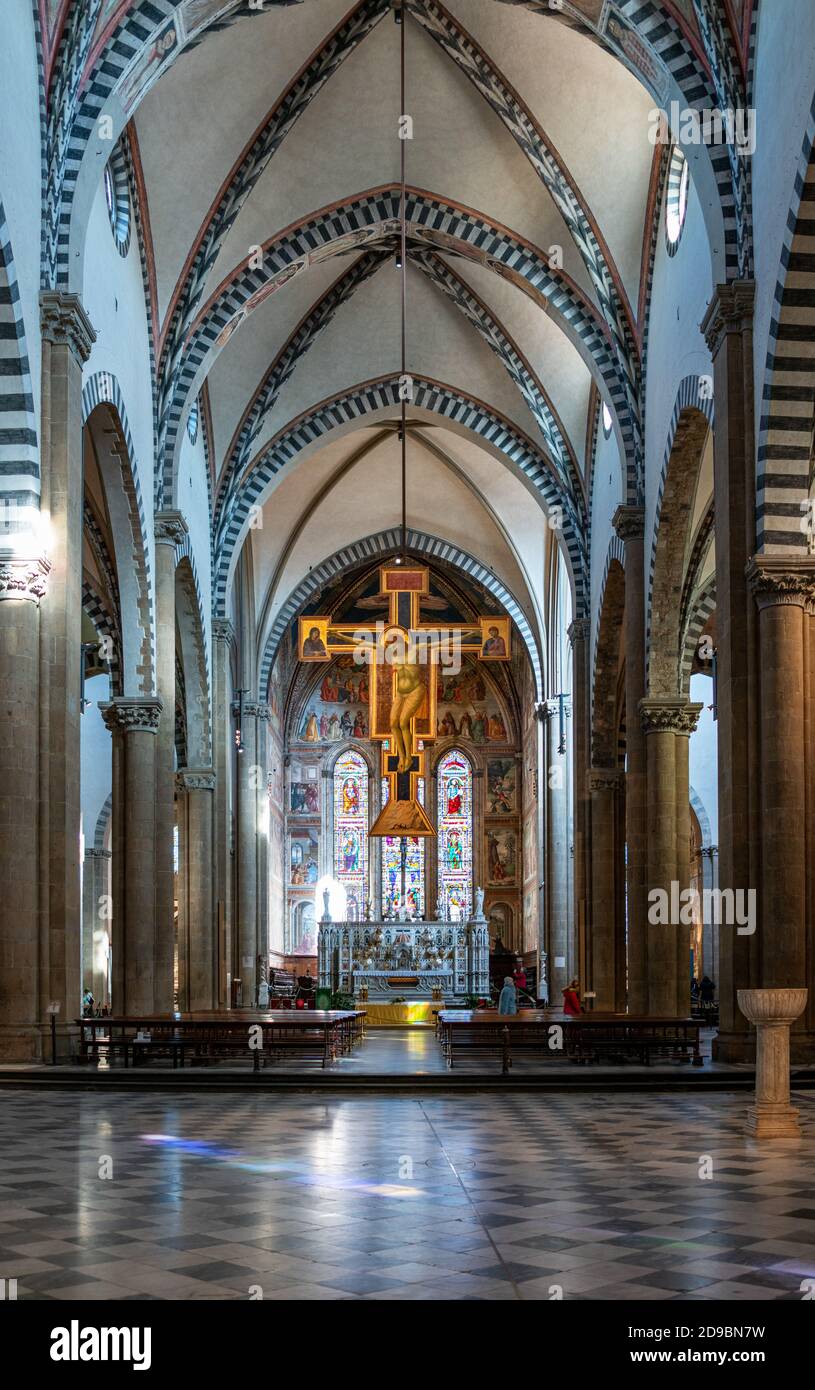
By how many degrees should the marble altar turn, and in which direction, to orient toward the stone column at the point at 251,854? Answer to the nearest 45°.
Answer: approximately 45° to its right

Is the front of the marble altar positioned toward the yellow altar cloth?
yes

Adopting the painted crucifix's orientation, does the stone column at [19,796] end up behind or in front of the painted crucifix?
in front

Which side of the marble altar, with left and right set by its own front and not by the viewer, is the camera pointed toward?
front

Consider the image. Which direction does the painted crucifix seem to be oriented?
toward the camera

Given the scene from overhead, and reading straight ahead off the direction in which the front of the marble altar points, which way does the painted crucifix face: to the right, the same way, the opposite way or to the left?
the same way

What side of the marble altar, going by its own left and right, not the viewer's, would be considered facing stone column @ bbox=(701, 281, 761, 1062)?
front

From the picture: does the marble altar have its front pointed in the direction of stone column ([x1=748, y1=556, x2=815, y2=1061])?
yes

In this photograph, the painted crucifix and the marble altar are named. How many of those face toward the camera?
2

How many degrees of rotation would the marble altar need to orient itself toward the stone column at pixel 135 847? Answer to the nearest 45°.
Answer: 0° — it already faces it

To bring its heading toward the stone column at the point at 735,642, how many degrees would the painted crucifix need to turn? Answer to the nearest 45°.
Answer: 0° — it already faces it

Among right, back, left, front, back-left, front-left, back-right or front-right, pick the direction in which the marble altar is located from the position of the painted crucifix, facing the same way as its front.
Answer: back
